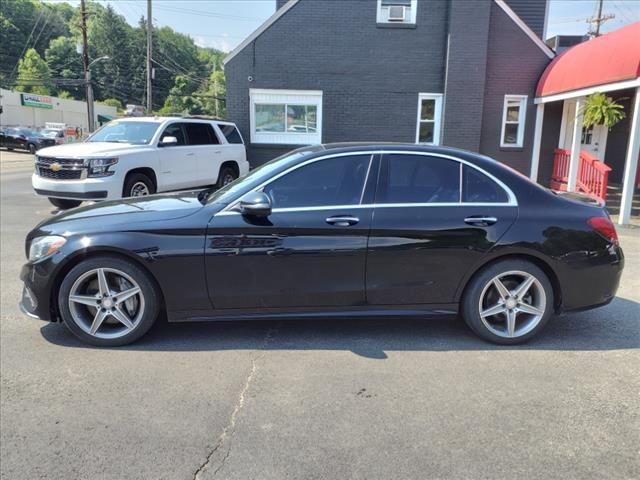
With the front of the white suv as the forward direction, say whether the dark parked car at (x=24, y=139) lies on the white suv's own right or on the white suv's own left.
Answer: on the white suv's own right

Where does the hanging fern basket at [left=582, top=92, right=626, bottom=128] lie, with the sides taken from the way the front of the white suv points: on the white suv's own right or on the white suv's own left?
on the white suv's own left

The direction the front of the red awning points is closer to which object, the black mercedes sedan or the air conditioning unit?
the black mercedes sedan

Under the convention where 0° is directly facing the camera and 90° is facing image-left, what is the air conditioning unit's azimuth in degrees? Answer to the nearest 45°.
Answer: approximately 0°

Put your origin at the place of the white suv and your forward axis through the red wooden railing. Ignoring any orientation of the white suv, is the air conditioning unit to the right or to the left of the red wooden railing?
left

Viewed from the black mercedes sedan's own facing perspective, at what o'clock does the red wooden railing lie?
The red wooden railing is roughly at 4 o'clock from the black mercedes sedan.

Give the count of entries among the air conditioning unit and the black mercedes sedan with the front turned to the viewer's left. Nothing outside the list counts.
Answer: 1

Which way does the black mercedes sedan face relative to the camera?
to the viewer's left

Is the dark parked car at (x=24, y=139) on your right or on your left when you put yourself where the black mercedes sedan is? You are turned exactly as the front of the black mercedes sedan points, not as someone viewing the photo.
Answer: on your right

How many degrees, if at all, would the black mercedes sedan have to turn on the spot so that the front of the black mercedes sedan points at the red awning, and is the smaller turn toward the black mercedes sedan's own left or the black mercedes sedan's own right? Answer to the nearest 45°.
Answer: approximately 135° to the black mercedes sedan's own right

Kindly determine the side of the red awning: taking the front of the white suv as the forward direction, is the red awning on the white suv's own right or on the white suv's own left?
on the white suv's own left

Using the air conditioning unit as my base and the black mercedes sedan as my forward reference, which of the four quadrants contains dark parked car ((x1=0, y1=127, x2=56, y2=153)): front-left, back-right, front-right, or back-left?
back-right

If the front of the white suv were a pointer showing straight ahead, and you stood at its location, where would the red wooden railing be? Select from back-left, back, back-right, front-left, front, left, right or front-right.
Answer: back-left

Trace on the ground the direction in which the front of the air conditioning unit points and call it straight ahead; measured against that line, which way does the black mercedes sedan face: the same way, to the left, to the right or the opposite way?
to the right
